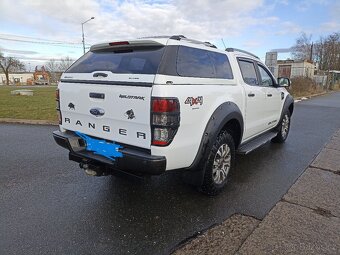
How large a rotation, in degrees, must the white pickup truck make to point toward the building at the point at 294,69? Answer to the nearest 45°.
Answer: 0° — it already faces it

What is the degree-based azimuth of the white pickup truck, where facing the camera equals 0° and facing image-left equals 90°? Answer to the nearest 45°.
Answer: approximately 225°
